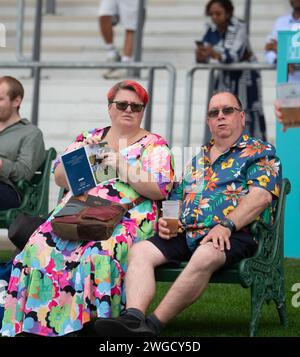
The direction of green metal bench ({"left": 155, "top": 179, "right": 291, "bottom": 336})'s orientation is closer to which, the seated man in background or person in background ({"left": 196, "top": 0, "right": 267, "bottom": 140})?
the seated man in background

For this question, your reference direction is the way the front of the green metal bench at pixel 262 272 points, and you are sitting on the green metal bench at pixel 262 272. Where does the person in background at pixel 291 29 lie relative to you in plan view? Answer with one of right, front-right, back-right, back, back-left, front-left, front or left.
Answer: back-right

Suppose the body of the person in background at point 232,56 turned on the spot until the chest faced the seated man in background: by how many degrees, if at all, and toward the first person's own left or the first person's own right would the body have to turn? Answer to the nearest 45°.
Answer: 0° — they already face them

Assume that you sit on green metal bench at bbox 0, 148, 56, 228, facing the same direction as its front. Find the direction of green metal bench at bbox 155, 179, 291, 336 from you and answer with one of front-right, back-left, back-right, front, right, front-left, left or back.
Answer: left

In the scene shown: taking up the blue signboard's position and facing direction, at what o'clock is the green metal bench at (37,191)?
The green metal bench is roughly at 2 o'clock from the blue signboard.

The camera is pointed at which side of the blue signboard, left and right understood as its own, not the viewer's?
front

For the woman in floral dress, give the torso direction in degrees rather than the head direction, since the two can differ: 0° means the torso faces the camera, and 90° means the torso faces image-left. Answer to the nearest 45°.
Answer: approximately 45°

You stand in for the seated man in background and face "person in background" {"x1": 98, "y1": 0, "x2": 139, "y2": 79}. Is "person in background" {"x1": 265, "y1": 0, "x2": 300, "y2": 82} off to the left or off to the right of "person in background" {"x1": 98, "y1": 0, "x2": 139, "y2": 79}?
right
